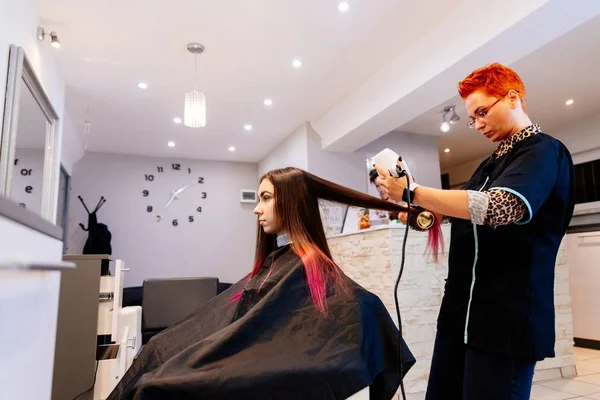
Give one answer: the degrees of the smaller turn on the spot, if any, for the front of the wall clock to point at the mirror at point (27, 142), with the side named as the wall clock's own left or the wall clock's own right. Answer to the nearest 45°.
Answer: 0° — it already faces it

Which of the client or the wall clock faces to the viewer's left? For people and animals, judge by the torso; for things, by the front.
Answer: the client

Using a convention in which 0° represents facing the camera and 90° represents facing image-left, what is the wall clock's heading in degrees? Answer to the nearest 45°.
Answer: approximately 0°

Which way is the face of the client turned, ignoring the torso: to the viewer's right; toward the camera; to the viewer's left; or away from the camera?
to the viewer's left

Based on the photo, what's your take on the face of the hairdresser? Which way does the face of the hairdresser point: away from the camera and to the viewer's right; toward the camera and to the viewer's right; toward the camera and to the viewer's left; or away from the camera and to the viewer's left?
toward the camera and to the viewer's left

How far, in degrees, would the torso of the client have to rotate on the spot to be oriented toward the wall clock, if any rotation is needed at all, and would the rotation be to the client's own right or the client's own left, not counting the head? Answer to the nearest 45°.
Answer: approximately 90° to the client's own right

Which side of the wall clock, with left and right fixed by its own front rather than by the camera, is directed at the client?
front

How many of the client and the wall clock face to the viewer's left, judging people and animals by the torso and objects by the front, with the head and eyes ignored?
1

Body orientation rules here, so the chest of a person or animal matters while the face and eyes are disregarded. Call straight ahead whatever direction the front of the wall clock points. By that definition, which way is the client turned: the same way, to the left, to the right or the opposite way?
to the right

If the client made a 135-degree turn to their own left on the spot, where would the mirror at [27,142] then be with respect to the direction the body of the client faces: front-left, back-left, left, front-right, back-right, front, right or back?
back

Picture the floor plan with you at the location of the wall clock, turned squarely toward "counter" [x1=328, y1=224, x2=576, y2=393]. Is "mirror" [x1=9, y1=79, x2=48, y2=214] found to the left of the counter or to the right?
right

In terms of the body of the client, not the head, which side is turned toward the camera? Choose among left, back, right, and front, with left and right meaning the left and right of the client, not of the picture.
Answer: left

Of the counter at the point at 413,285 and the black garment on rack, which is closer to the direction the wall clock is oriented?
the counter

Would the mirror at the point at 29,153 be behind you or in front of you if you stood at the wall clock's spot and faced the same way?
in front

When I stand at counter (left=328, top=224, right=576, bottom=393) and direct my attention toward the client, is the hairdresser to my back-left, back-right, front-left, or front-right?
front-left
